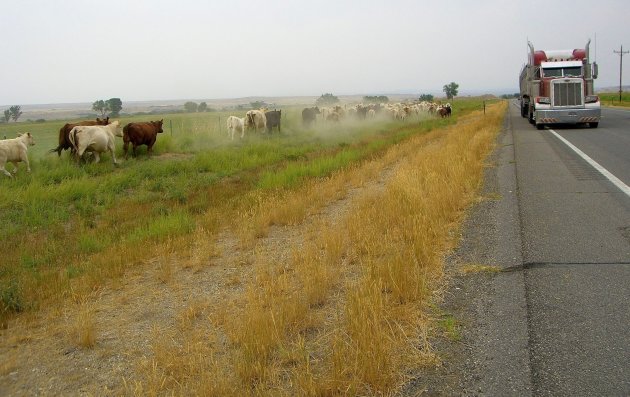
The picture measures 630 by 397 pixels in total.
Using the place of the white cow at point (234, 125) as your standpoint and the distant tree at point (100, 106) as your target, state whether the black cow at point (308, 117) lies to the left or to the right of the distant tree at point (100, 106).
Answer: right

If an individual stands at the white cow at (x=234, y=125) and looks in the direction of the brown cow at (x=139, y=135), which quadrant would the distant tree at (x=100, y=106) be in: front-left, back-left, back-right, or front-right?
back-right

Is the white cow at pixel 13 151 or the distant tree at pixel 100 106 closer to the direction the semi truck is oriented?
the white cow

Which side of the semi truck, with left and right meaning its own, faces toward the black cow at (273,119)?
right

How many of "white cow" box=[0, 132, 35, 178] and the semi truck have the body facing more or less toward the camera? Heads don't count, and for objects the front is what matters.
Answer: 1

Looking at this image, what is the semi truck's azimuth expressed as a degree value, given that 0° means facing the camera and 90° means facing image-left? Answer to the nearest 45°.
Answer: approximately 0°
